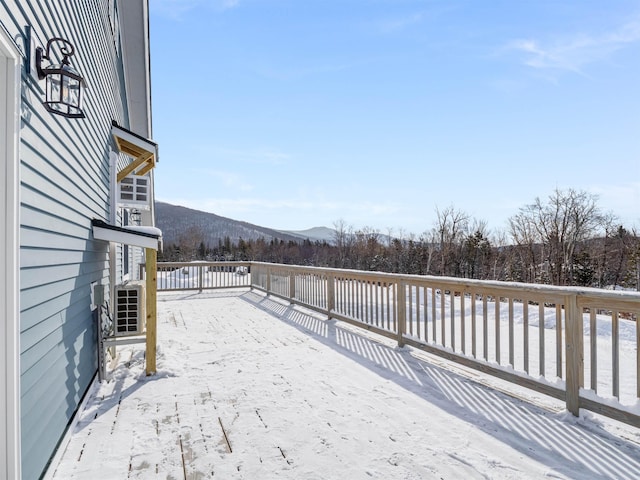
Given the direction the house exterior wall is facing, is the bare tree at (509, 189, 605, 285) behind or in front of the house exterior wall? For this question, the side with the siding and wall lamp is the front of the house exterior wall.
in front

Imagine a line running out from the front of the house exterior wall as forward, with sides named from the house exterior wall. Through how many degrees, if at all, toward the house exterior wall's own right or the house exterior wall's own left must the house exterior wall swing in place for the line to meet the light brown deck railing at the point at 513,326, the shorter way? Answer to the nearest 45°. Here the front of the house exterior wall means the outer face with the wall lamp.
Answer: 0° — it already faces it

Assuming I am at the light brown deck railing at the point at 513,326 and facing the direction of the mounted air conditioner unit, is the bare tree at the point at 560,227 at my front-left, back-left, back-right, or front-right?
back-right

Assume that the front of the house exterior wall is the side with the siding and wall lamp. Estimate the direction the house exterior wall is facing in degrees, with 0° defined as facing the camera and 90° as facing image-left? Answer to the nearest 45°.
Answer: approximately 270°

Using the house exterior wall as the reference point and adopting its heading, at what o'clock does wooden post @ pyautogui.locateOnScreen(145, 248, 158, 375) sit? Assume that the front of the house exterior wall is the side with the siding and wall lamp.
The wooden post is roughly at 10 o'clock from the house exterior wall.
